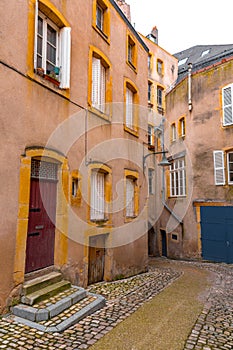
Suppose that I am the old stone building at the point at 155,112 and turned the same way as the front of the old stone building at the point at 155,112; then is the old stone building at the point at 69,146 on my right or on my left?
on my right

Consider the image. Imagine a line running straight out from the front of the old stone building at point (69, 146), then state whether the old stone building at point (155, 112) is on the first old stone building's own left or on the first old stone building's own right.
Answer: on the first old stone building's own left

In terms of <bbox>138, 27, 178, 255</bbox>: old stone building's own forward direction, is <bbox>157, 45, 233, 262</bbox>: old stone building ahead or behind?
ahead

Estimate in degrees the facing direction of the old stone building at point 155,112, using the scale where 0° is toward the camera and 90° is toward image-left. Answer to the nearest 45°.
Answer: approximately 315°

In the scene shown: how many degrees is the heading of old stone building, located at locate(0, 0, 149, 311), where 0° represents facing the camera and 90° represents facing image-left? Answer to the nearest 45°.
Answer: approximately 315°

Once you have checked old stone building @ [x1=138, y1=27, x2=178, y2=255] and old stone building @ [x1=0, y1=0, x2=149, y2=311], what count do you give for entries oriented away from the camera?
0

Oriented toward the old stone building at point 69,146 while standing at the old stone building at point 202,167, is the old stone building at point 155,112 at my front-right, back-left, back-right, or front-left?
back-right

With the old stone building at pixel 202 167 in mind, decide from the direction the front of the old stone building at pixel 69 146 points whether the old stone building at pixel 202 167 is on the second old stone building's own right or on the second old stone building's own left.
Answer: on the second old stone building's own left
